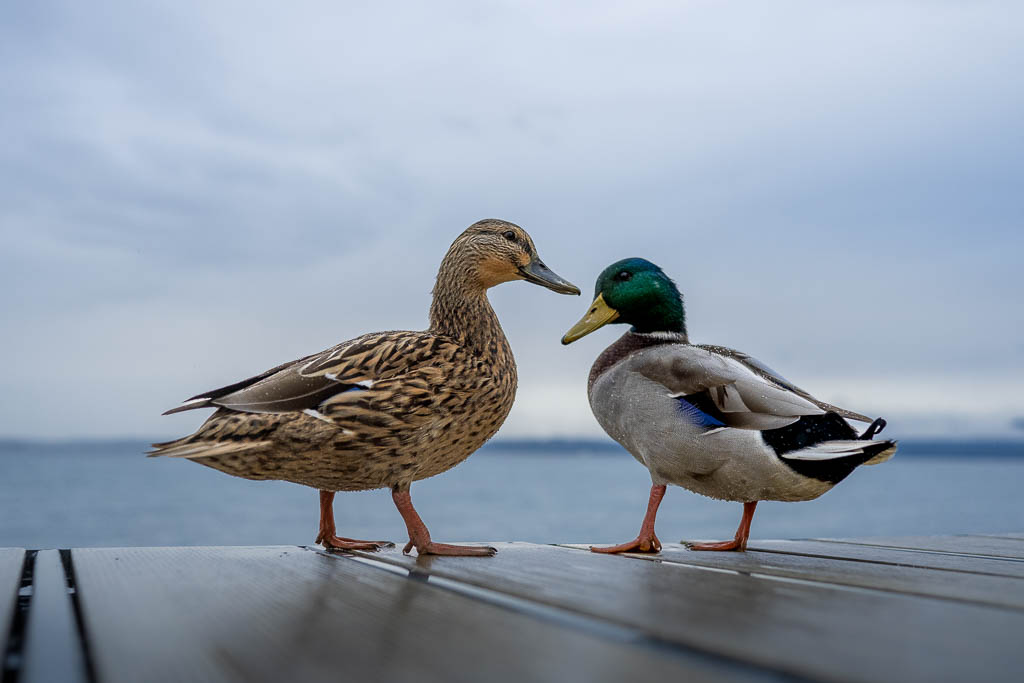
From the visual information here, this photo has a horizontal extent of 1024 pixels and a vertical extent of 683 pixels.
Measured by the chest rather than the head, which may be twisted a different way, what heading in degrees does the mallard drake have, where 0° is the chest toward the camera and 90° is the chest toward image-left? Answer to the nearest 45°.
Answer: approximately 90°

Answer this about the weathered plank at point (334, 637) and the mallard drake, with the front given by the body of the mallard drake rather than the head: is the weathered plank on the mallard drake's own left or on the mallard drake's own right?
on the mallard drake's own left

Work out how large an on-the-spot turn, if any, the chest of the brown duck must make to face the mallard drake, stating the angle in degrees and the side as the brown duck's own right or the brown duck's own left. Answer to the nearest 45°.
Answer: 0° — it already faces it

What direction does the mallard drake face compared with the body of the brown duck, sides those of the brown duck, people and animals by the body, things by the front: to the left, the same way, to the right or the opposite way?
the opposite way

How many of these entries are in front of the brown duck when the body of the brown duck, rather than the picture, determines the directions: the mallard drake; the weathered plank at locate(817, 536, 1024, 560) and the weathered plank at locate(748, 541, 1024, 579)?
3

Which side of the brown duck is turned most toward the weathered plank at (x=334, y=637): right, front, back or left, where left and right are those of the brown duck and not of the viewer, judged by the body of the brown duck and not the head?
right

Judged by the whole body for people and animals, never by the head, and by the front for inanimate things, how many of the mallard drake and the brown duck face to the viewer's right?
1

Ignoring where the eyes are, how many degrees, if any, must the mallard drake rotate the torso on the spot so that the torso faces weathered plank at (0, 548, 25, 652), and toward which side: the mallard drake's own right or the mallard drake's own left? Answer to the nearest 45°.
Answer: approximately 45° to the mallard drake's own left

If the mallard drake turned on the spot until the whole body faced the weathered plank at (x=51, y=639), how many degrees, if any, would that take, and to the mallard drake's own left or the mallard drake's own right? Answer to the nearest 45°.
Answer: approximately 45° to the mallard drake's own left

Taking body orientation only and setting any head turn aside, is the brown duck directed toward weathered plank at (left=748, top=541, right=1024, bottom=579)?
yes

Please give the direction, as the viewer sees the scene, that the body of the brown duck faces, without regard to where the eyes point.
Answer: to the viewer's right

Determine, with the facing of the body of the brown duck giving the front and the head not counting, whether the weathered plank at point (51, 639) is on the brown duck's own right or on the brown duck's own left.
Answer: on the brown duck's own right
